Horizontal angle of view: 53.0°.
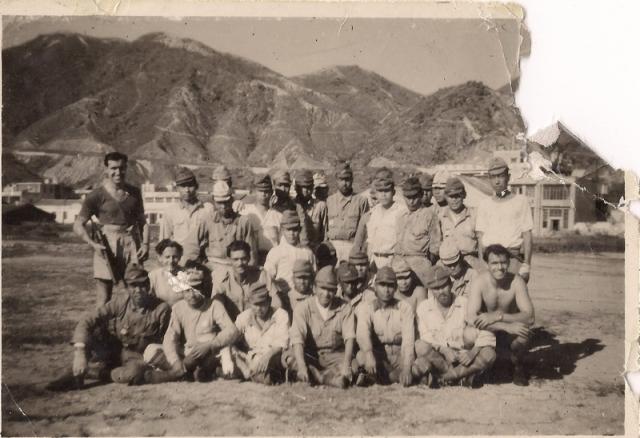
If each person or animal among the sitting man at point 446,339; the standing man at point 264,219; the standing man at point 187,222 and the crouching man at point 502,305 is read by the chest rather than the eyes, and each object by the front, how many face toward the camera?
4

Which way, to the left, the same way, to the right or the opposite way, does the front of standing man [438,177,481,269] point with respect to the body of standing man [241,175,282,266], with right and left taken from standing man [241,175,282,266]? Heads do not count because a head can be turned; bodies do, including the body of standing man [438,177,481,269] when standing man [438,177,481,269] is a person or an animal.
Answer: the same way

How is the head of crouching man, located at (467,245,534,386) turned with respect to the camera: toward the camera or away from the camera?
toward the camera

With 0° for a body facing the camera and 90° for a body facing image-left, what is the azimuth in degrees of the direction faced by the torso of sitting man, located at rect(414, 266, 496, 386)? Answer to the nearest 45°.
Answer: approximately 0°

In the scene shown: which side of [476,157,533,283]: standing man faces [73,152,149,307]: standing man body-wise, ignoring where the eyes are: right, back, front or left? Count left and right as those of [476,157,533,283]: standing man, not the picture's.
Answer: right

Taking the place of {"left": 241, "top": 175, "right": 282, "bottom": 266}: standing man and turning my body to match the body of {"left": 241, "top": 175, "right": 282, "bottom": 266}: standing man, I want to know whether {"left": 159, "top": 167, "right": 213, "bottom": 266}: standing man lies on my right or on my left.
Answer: on my right

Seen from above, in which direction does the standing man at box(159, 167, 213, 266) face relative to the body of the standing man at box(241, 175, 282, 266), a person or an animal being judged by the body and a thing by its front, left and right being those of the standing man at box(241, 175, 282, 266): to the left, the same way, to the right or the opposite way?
the same way

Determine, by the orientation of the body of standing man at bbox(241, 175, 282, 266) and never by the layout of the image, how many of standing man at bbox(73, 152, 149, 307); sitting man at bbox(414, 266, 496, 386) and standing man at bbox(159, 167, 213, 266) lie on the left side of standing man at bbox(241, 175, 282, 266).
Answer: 1

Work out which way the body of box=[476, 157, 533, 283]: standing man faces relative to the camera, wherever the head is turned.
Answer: toward the camera

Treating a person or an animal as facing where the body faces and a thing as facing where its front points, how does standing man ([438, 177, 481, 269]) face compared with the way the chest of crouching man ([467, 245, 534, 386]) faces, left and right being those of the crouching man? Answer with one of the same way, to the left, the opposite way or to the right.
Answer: the same way

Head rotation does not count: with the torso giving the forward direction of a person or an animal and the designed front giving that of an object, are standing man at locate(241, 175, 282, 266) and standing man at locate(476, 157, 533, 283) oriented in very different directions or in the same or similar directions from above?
same or similar directions

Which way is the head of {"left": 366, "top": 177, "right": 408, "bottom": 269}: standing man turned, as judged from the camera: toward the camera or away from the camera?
toward the camera

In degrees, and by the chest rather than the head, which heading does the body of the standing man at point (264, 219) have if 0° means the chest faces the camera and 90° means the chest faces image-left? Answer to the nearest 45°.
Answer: approximately 0°

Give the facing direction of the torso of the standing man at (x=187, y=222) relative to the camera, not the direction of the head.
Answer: toward the camera

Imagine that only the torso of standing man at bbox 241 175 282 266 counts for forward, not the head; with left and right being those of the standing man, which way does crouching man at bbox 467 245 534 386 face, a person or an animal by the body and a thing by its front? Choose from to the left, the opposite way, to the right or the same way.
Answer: the same way

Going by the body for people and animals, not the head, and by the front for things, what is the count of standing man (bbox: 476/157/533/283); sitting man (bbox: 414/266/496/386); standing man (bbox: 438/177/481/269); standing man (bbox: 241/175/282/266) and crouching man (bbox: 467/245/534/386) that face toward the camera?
5

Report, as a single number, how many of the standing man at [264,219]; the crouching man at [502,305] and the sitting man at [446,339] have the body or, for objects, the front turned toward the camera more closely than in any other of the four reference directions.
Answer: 3

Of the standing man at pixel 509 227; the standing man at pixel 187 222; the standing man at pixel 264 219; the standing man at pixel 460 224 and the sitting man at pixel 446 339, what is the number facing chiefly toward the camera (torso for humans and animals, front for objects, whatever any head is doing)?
5

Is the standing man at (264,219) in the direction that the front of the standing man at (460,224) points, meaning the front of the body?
no
